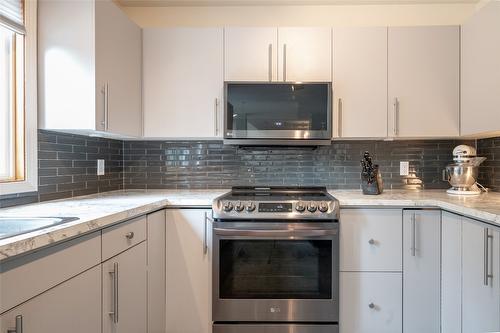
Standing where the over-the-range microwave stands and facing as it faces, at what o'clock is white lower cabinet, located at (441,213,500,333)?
The white lower cabinet is roughly at 10 o'clock from the over-the-range microwave.

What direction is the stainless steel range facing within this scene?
toward the camera

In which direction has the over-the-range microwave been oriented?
toward the camera

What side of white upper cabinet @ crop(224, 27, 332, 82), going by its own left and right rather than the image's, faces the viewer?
front

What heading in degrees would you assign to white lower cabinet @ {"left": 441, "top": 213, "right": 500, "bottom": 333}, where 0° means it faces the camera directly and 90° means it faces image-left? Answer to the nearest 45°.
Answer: approximately 45°

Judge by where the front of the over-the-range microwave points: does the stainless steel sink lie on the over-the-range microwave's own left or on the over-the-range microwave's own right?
on the over-the-range microwave's own right
